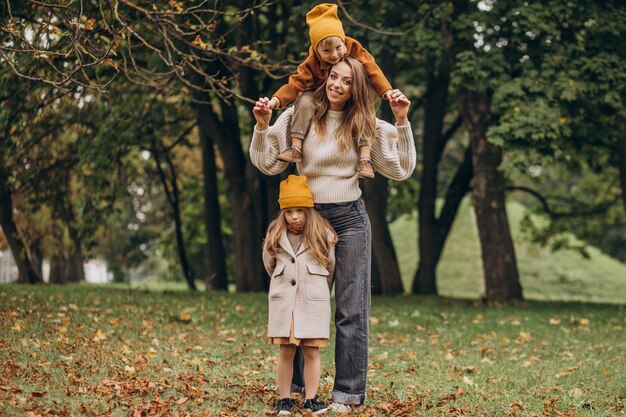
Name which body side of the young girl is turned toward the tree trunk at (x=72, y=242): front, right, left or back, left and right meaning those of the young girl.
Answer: back

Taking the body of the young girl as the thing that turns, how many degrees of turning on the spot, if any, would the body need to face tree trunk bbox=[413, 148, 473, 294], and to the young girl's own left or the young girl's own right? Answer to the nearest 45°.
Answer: approximately 180°

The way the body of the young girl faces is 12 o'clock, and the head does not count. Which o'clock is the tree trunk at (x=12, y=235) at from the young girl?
The tree trunk is roughly at 5 o'clock from the young girl.

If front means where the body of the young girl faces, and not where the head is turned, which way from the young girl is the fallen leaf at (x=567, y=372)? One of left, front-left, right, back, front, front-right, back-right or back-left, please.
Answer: back-left

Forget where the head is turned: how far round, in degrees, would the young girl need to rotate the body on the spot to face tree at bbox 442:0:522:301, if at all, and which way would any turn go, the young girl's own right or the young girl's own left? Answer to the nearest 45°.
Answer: approximately 180°

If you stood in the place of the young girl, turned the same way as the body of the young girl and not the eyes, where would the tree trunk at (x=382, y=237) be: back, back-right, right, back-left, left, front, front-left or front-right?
back

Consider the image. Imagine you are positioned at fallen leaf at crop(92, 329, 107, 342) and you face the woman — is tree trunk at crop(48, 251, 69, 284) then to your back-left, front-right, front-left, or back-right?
back-left

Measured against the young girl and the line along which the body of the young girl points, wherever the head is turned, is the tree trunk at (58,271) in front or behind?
behind

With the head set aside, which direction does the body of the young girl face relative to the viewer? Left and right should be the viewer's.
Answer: facing the viewer

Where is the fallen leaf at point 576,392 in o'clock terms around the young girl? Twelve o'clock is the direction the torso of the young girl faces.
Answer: The fallen leaf is roughly at 8 o'clock from the young girl.
